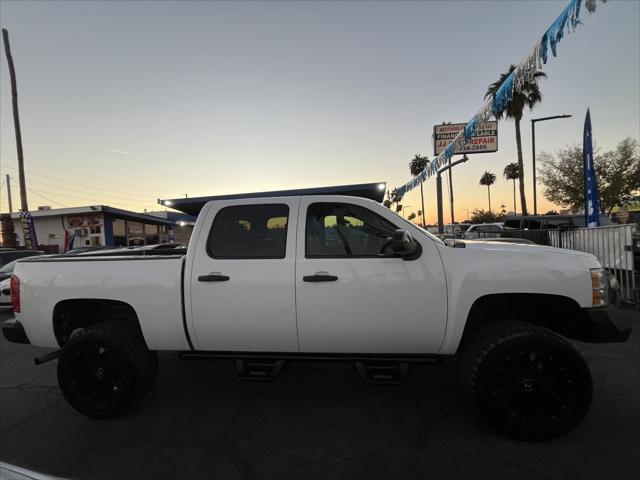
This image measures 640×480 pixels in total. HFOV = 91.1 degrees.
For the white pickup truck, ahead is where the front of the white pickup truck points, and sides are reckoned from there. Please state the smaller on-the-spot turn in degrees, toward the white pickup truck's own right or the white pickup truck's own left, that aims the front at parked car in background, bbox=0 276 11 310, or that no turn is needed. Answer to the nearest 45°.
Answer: approximately 135° to the white pickup truck's own left

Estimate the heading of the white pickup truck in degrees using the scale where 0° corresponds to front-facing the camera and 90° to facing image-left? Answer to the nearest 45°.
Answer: approximately 270°

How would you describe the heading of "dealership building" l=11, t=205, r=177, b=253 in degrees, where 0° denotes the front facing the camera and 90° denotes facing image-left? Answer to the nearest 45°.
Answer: approximately 315°

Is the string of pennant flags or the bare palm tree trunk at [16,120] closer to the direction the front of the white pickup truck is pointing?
the string of pennant flags
